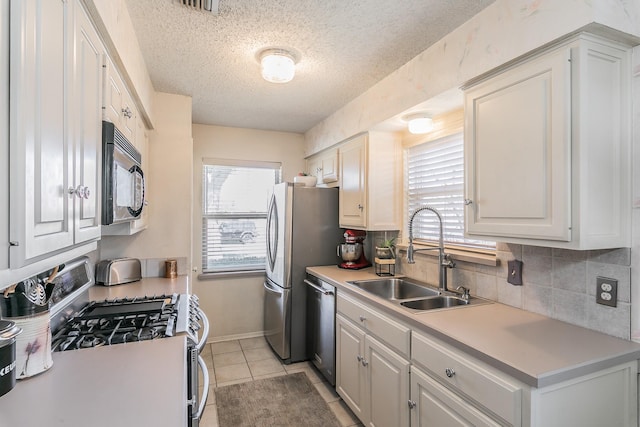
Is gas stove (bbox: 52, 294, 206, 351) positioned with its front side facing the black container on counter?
no

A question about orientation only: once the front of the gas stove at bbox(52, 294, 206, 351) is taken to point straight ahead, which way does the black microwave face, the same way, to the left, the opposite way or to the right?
the same way

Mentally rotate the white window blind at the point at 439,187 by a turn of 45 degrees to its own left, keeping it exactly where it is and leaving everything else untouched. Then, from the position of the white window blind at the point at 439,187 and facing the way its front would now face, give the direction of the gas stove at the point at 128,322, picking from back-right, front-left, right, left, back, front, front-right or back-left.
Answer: front-right

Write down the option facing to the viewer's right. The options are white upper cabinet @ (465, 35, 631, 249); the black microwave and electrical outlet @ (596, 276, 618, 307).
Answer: the black microwave

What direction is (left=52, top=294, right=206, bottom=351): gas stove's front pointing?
to the viewer's right

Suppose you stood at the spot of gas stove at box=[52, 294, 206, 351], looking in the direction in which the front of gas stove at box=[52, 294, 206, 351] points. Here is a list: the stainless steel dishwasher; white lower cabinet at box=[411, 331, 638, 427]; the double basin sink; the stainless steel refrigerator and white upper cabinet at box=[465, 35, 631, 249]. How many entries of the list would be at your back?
0

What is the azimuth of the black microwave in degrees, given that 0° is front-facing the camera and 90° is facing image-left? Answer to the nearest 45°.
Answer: approximately 270°

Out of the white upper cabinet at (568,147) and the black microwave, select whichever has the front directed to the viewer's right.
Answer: the black microwave

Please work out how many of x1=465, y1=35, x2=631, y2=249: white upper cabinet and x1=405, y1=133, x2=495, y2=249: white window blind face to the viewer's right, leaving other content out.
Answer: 0

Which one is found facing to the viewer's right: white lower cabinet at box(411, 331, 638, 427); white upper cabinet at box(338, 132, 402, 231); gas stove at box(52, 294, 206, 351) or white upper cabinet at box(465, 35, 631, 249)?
the gas stove

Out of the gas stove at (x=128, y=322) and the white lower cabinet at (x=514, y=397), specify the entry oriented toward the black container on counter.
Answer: the white lower cabinet

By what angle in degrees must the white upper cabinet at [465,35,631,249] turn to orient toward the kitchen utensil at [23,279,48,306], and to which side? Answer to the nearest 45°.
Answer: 0° — it already faces it

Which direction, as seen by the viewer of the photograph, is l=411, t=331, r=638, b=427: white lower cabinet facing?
facing the viewer and to the left of the viewer

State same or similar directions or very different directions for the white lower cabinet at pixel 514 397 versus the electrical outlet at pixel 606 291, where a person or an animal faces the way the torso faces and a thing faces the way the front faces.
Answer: same or similar directions

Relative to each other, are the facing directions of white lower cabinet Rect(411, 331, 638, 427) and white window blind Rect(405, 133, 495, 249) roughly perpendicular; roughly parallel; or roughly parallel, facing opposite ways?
roughly parallel

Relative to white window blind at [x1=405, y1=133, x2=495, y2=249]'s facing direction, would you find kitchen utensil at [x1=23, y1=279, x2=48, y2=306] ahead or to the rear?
ahead

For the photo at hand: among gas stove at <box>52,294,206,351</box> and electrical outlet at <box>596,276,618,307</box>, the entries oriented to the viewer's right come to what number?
1
